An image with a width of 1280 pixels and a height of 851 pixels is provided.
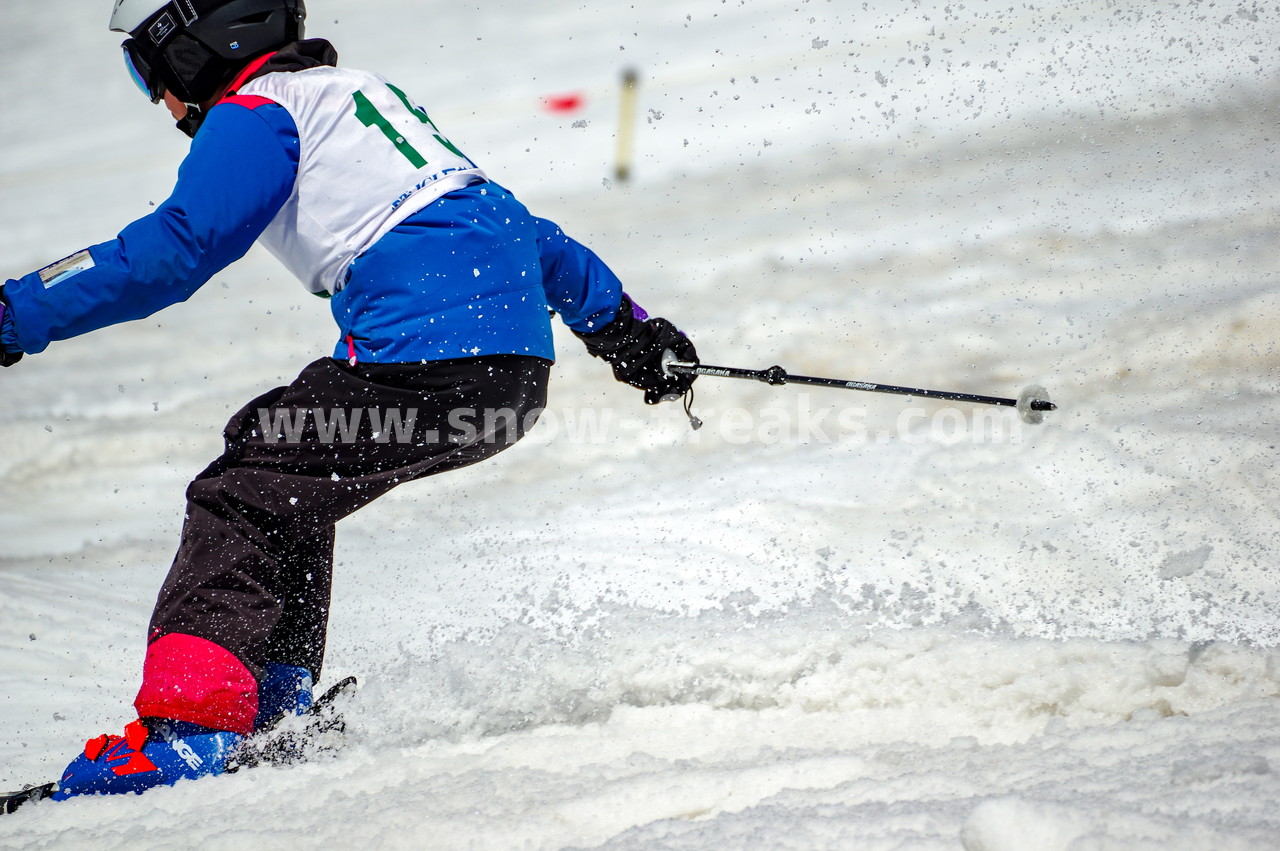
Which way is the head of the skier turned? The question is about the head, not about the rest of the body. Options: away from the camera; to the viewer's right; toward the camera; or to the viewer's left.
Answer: to the viewer's left

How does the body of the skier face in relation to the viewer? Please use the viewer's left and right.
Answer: facing to the left of the viewer
